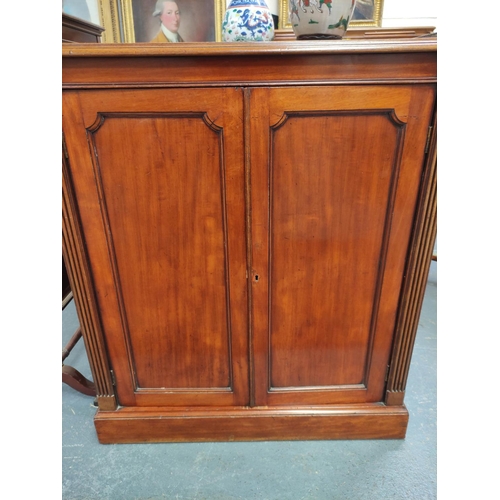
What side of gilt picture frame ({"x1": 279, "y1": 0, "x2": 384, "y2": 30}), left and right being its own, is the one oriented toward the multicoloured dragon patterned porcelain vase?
front

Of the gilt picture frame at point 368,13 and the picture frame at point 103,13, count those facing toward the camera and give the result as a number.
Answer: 2

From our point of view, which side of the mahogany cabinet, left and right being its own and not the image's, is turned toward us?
front

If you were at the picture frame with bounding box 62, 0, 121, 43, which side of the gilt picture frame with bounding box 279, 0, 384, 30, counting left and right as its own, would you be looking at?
right

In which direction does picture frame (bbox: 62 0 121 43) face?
toward the camera

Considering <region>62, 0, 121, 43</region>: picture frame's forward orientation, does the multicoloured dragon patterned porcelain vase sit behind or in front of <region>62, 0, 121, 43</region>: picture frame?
in front

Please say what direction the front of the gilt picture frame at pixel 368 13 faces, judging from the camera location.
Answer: facing the viewer

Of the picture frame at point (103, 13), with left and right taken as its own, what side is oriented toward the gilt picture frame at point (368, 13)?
left

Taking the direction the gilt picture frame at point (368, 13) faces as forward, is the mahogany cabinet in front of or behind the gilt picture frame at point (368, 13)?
in front
